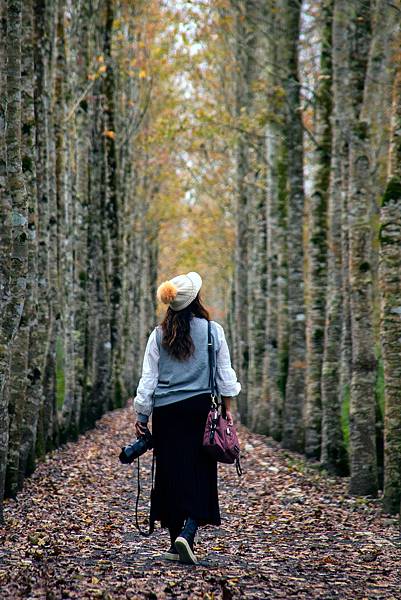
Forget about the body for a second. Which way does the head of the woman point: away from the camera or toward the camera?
away from the camera

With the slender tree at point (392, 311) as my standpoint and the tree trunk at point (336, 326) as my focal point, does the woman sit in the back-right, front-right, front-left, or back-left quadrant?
back-left

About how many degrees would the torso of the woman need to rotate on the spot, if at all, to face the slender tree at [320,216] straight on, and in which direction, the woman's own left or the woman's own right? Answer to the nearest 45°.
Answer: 0° — they already face it

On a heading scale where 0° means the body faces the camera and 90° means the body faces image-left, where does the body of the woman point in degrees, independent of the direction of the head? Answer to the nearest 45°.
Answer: approximately 180°

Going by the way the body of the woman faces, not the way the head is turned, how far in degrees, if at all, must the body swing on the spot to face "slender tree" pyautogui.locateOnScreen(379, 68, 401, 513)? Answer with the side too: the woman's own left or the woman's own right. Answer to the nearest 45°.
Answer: approximately 45° to the woman's own right

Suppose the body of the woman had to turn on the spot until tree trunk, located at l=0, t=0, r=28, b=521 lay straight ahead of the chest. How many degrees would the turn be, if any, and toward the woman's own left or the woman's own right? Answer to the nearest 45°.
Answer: approximately 45° to the woman's own left

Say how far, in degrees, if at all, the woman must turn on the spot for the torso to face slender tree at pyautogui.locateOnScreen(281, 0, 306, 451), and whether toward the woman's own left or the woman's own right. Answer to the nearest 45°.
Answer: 0° — they already face it
